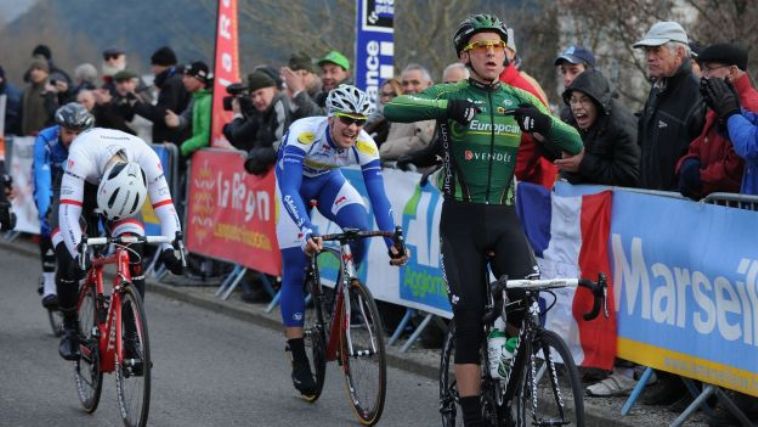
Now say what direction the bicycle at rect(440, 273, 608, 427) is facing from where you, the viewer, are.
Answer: facing the viewer and to the right of the viewer

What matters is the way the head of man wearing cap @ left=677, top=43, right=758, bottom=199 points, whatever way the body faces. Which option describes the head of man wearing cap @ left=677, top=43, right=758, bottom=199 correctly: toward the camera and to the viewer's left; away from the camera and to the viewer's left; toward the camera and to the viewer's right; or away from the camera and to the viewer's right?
toward the camera and to the viewer's left

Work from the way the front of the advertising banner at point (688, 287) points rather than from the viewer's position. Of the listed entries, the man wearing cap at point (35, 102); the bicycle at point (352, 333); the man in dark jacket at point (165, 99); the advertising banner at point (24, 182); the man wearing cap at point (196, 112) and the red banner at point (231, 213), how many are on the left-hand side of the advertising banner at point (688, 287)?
0

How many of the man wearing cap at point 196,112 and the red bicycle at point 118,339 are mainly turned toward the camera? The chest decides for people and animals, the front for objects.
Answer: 1

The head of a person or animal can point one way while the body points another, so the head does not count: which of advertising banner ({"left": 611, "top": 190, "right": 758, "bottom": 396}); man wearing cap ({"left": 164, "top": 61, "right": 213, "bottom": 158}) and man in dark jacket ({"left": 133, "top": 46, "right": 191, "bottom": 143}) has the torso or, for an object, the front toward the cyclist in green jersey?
the advertising banner

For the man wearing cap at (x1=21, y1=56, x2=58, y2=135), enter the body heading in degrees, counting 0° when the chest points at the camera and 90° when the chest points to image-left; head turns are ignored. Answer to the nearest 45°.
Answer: approximately 45°

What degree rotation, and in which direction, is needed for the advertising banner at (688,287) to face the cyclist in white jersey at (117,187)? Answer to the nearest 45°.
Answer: approximately 45° to its right

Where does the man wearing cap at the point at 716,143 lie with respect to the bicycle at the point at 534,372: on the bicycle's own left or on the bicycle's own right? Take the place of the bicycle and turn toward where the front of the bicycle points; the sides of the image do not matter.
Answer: on the bicycle's own left

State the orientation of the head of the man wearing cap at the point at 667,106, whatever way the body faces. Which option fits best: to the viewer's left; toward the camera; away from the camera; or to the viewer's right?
to the viewer's left

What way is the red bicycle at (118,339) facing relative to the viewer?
toward the camera

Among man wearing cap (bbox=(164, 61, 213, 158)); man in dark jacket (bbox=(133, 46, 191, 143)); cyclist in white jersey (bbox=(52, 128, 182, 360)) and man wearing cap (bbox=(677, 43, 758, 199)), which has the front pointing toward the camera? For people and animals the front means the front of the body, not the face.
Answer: the cyclist in white jersey

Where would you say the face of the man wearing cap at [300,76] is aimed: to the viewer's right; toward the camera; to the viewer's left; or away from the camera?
toward the camera

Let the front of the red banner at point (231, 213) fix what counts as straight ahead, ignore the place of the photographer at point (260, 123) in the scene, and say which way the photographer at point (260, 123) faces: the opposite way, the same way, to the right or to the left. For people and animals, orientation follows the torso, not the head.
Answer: the same way

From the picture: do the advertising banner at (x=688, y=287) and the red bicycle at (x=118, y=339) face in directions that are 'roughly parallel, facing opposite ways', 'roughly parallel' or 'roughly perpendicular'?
roughly perpendicular

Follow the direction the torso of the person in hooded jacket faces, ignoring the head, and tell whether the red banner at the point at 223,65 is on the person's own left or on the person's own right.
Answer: on the person's own right
